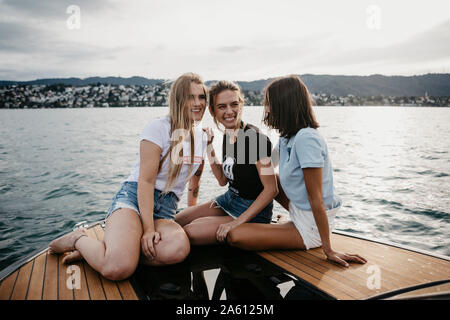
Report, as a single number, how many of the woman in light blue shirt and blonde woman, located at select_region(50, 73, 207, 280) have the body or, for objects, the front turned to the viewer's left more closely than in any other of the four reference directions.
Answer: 1

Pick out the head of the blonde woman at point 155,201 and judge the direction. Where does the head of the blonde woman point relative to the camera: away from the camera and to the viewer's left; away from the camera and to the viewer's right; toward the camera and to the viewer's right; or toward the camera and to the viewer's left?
toward the camera and to the viewer's right

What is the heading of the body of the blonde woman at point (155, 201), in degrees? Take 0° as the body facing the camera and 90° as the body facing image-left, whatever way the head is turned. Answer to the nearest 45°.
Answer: approximately 315°

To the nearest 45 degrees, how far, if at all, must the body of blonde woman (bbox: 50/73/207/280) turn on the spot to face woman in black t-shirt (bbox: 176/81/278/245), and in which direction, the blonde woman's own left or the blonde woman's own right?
approximately 45° to the blonde woman's own left

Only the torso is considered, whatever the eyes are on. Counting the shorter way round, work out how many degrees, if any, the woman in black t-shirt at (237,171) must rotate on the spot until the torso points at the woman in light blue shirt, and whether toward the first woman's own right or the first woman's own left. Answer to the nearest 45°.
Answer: approximately 90° to the first woman's own left

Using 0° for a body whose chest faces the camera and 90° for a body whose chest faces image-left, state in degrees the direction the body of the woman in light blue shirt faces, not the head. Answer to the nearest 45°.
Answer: approximately 90°

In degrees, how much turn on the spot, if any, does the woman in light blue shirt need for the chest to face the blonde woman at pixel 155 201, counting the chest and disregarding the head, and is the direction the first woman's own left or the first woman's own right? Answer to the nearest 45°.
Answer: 0° — they already face them
